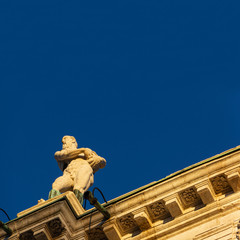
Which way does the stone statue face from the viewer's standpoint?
toward the camera
